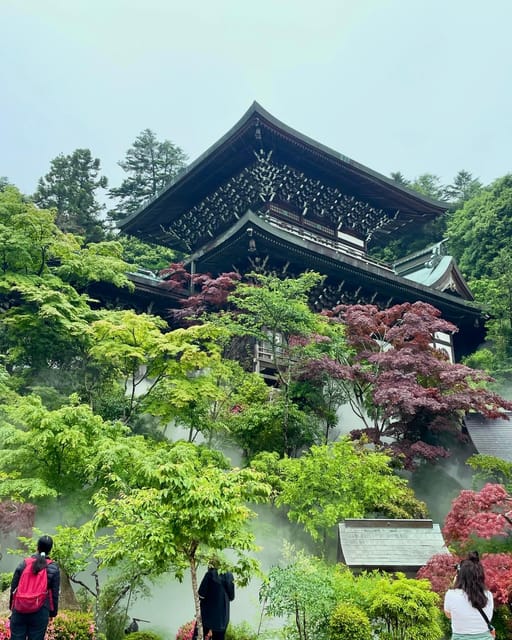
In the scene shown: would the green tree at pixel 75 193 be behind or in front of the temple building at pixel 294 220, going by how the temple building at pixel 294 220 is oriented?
behind

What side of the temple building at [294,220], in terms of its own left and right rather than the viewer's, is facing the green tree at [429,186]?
left

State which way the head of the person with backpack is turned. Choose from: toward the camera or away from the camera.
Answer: away from the camera

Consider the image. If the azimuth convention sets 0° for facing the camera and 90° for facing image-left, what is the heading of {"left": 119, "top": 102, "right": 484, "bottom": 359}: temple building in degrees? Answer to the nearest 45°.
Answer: approximately 315°
